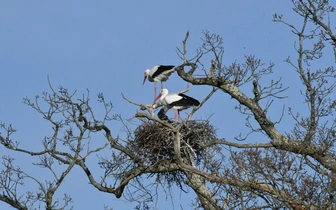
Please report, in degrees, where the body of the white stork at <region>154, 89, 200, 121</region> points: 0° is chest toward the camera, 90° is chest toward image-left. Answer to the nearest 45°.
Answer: approximately 90°
